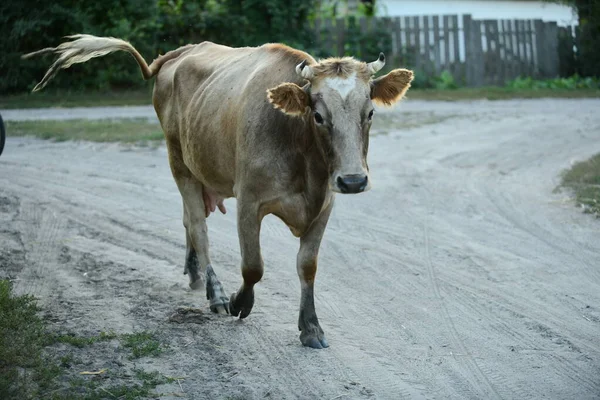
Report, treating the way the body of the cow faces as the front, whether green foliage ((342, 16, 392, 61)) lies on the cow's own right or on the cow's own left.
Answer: on the cow's own left

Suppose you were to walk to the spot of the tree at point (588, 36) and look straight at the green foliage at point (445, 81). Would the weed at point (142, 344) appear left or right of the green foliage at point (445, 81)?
left

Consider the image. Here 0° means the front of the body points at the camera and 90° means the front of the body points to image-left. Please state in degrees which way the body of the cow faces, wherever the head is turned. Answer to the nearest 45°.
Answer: approximately 315°

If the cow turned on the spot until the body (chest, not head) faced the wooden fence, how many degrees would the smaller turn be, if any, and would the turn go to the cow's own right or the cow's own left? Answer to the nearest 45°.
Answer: approximately 135° to the cow's own left

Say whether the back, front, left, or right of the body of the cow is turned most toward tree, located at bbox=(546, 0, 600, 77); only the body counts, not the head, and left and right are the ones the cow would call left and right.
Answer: left

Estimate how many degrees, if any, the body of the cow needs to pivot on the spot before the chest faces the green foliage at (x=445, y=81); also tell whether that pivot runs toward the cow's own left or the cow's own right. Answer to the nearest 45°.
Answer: approximately 135° to the cow's own left
